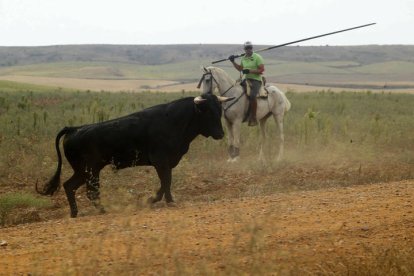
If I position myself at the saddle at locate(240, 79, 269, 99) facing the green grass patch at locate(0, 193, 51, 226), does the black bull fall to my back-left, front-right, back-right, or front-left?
front-left

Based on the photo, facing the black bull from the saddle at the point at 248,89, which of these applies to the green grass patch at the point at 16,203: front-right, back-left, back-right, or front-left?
front-right

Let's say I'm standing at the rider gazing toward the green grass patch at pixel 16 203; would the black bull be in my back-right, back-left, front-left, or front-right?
front-left

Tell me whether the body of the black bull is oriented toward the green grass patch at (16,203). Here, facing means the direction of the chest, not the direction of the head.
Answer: no

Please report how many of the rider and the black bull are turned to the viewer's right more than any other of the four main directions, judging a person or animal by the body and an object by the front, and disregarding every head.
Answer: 1

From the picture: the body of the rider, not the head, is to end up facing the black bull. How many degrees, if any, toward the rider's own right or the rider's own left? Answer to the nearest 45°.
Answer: approximately 45° to the rider's own left

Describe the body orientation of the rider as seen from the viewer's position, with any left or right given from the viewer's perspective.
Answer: facing the viewer and to the left of the viewer

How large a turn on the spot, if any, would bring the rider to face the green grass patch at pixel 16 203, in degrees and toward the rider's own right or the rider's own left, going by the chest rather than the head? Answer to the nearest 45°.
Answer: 0° — they already face it

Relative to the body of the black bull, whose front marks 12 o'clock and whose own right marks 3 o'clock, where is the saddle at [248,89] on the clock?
The saddle is roughly at 10 o'clock from the black bull.

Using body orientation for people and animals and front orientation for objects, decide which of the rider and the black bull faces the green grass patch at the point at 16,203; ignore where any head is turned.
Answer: the rider

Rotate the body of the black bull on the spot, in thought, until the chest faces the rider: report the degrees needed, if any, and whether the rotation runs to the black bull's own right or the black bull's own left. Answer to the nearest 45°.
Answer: approximately 45° to the black bull's own left

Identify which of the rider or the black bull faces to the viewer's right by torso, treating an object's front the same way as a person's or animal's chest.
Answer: the black bull

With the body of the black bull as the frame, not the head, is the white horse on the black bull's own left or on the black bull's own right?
on the black bull's own left

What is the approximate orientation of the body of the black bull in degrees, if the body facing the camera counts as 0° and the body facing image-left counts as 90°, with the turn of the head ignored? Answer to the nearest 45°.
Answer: approximately 270°
